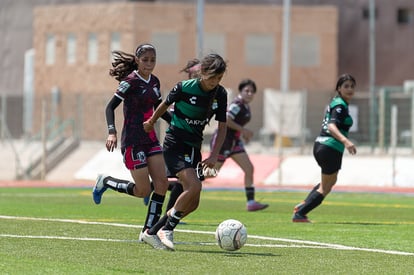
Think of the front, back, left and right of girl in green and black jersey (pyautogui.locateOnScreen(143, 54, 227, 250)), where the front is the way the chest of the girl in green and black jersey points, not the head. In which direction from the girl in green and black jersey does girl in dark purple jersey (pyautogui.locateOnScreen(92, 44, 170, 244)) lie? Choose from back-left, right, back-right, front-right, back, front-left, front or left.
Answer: back

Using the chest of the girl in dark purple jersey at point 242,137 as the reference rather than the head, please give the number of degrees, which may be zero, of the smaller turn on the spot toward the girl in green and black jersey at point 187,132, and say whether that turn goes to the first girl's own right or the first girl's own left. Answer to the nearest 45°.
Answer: approximately 90° to the first girl's own right

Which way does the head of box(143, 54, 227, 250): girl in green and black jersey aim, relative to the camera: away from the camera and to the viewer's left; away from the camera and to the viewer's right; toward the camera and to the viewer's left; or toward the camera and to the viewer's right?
toward the camera and to the viewer's right

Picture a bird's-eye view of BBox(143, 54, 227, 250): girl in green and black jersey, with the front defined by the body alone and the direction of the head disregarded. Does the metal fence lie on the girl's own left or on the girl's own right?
on the girl's own left

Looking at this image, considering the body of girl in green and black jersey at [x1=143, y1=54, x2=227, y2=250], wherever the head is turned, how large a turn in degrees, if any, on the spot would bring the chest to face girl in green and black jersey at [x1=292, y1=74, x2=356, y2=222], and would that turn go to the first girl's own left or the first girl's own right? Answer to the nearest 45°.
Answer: approximately 90° to the first girl's own left

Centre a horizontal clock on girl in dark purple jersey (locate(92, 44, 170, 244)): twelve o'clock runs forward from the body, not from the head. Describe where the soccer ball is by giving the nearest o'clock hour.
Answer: The soccer ball is roughly at 12 o'clock from the girl in dark purple jersey.
